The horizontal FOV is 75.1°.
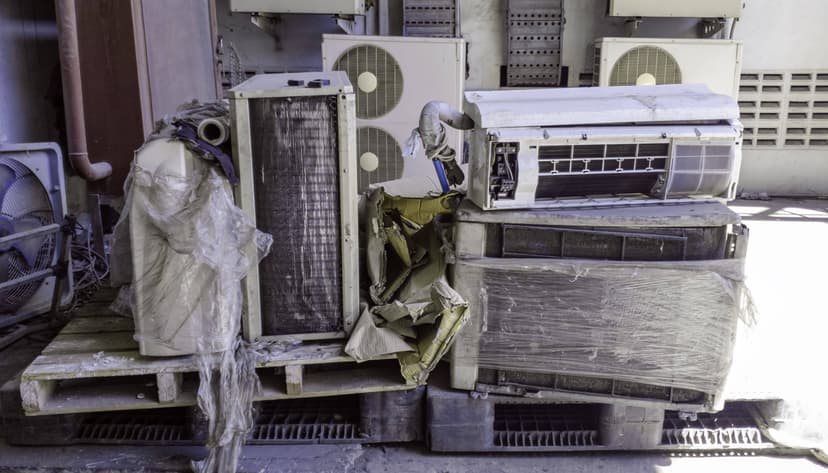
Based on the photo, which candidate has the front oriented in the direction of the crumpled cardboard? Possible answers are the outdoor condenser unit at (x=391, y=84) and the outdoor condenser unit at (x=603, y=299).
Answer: the outdoor condenser unit at (x=391, y=84)

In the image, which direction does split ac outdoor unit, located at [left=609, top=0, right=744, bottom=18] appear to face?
toward the camera

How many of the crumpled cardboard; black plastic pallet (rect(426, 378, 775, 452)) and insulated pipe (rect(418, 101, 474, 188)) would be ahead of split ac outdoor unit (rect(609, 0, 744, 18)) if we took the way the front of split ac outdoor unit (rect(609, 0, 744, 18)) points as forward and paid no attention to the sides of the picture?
3

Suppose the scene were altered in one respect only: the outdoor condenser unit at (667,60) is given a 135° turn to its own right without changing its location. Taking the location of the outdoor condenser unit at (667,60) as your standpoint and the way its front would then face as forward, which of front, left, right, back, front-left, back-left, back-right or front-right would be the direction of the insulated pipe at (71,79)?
left

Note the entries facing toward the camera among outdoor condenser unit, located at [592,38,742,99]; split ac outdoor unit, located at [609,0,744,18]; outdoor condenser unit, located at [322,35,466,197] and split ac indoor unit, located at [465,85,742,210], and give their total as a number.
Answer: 4

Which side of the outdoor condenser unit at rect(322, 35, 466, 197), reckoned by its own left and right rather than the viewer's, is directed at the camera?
front

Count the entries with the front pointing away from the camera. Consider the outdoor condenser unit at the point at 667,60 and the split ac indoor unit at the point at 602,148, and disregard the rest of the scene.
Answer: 0

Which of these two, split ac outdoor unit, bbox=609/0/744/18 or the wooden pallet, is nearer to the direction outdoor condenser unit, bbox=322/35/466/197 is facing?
the wooden pallet

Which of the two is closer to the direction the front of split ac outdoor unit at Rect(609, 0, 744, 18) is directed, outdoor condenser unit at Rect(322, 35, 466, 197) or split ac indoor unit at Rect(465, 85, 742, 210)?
the split ac indoor unit

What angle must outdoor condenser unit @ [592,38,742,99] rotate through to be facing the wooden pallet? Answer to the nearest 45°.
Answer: approximately 45° to its right

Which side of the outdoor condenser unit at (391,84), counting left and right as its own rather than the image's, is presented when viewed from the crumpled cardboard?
front

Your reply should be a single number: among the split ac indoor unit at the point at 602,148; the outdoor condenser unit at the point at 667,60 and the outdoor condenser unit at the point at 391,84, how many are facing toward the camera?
3
